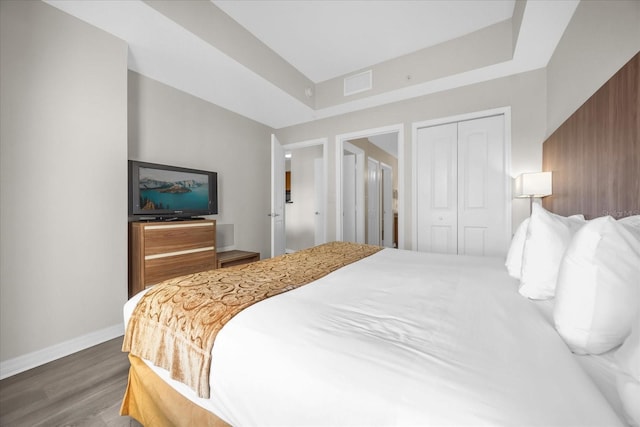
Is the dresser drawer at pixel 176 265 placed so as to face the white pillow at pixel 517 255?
yes

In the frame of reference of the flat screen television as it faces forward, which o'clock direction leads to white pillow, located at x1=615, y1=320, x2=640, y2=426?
The white pillow is roughly at 1 o'clock from the flat screen television.

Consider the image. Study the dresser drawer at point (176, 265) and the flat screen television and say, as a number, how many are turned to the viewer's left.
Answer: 0

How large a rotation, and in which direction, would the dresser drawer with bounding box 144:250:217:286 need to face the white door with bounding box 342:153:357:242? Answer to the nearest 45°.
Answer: approximately 45° to its left

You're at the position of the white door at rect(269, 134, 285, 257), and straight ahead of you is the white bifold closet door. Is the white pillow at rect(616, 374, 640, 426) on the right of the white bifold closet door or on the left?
right

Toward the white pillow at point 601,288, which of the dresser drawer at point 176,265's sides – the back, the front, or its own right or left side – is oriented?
front

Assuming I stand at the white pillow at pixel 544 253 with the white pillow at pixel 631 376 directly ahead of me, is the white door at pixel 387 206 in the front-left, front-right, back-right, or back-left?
back-right

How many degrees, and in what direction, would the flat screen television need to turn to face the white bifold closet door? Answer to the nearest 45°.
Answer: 0° — it already faces it

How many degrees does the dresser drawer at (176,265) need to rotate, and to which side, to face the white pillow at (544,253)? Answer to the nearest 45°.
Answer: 0° — it already faces it

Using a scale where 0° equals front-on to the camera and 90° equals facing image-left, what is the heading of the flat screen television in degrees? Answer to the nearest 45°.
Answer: approximately 315°

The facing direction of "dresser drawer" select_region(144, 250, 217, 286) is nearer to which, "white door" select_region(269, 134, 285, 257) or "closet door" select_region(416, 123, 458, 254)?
the closet door

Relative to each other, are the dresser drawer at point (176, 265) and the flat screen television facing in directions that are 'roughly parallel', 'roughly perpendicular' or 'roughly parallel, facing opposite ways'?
roughly parallel

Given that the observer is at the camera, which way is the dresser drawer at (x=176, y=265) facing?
facing the viewer and to the right of the viewer

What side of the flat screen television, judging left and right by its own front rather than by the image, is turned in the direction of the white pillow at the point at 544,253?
front
